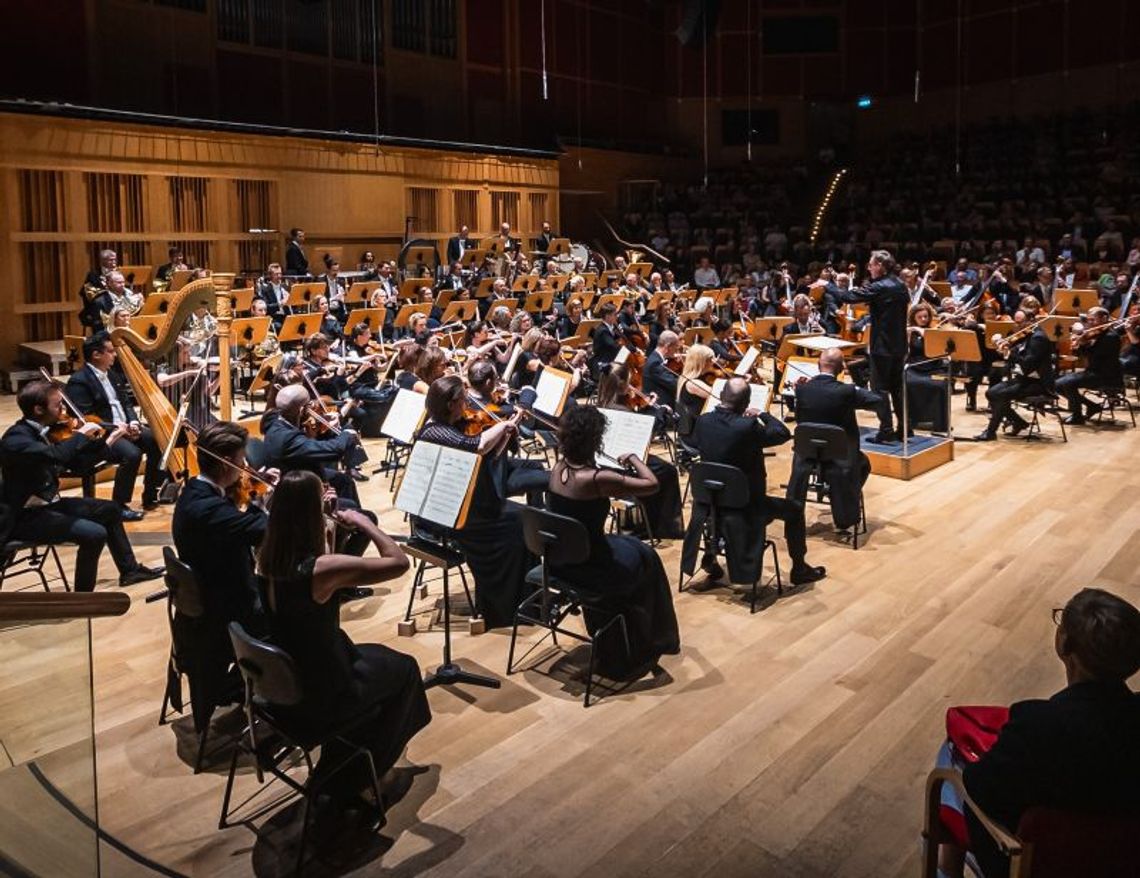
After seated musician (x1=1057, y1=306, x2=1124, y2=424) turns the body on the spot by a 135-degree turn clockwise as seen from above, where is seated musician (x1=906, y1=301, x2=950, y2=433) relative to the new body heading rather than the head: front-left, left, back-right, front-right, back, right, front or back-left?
back

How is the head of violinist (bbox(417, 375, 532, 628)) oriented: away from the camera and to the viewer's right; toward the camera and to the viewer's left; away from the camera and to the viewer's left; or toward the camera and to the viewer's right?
away from the camera and to the viewer's right

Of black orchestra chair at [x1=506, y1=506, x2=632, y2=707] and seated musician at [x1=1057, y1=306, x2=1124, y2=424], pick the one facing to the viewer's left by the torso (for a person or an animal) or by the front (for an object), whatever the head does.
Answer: the seated musician

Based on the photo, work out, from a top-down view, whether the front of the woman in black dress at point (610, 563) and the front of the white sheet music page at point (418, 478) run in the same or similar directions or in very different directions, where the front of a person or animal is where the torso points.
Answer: very different directions

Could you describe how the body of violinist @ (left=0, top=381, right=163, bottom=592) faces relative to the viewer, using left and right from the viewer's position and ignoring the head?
facing to the right of the viewer

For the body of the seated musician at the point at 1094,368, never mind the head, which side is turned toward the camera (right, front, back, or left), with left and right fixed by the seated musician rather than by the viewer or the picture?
left

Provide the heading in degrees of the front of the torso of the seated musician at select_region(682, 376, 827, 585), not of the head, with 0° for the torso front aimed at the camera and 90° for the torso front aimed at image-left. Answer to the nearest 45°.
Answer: approximately 225°

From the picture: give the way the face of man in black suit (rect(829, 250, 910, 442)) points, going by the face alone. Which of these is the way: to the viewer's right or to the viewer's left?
to the viewer's left

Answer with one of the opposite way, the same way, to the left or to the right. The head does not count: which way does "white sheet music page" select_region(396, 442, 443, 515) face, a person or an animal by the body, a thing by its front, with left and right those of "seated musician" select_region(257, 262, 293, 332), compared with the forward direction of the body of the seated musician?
to the right

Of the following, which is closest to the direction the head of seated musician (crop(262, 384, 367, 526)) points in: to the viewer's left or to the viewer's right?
to the viewer's right

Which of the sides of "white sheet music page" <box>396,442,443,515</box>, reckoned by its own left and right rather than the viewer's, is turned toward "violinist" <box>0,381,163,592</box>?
right

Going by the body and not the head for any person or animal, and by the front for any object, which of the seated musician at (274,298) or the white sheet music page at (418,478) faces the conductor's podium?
the seated musician

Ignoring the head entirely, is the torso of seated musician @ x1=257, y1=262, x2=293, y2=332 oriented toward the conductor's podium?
yes
